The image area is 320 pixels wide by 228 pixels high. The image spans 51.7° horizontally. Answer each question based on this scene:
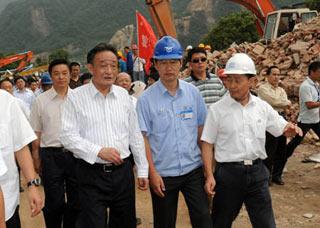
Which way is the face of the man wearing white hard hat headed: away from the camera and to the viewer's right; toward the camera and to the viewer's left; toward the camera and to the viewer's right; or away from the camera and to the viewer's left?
toward the camera and to the viewer's left

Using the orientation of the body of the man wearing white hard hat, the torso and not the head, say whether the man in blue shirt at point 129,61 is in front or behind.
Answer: behind

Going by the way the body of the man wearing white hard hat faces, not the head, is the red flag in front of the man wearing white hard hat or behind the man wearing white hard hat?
behind

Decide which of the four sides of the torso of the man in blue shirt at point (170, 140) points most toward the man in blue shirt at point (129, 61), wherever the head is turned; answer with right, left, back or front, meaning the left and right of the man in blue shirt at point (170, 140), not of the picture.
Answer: back

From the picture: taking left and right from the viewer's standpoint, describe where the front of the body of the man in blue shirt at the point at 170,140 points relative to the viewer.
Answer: facing the viewer

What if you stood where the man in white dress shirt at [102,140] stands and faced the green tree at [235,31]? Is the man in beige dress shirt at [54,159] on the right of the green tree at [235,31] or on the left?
left

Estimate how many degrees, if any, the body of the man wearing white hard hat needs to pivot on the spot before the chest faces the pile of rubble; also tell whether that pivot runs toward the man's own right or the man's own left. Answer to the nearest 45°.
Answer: approximately 180°

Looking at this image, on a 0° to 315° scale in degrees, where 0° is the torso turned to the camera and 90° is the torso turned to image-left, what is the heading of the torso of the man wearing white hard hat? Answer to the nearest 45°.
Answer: approximately 0°

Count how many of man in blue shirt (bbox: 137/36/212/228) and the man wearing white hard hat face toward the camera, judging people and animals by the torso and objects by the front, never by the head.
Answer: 2

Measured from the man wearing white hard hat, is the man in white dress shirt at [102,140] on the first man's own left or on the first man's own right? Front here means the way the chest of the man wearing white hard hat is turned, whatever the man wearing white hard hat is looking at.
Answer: on the first man's own right

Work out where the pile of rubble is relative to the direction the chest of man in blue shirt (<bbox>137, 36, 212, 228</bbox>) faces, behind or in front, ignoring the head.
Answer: behind
